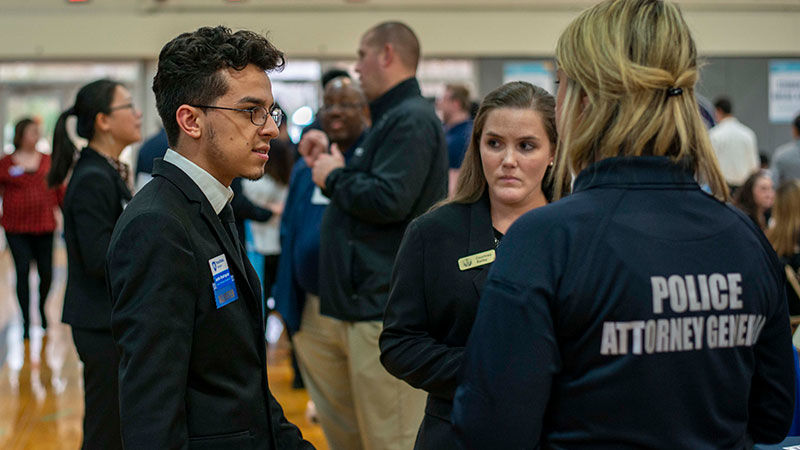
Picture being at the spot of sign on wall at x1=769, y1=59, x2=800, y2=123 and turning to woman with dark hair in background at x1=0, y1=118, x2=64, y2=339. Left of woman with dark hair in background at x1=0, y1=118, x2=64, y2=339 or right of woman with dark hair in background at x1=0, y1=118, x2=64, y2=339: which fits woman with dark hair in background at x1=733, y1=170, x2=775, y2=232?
left

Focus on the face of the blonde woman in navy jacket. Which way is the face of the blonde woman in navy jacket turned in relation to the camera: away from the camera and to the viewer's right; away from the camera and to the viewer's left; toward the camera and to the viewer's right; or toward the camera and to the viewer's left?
away from the camera and to the viewer's left

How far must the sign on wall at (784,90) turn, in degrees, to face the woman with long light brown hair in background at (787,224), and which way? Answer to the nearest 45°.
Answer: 0° — it already faces them

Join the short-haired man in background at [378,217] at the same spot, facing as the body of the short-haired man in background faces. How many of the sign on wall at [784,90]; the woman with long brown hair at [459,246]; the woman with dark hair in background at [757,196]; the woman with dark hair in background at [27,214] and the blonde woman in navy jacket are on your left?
2

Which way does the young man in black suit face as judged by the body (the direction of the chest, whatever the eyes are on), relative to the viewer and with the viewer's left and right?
facing to the right of the viewer

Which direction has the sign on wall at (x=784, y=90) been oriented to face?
toward the camera

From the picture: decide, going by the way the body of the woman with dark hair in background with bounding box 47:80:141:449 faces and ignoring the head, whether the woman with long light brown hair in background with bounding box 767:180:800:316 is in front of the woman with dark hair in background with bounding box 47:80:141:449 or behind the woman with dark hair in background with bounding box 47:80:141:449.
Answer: in front

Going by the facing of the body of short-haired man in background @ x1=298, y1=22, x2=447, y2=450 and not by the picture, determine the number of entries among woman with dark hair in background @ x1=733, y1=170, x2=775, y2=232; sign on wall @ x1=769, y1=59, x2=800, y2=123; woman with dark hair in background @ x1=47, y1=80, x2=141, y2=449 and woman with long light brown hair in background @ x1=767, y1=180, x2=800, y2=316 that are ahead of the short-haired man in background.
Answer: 1

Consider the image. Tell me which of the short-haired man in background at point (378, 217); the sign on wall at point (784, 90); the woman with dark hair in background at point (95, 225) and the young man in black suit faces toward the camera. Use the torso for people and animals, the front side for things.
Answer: the sign on wall

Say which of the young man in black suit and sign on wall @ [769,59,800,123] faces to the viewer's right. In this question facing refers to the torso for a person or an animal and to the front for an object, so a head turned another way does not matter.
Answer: the young man in black suit

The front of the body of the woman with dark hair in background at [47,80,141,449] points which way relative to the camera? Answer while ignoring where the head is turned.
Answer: to the viewer's right

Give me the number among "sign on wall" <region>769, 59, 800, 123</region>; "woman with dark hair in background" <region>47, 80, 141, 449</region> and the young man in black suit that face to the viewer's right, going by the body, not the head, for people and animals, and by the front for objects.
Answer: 2

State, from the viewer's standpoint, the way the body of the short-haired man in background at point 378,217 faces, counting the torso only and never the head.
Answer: to the viewer's left

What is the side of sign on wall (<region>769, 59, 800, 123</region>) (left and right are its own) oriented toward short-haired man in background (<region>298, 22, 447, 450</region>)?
front

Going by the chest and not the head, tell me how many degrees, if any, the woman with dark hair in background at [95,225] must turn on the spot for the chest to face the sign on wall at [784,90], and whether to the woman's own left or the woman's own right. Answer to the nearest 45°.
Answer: approximately 45° to the woman's own left

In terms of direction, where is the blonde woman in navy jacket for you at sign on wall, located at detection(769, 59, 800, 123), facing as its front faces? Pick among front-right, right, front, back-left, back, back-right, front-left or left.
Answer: front

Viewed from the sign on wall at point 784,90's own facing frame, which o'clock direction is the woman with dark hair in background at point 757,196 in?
The woman with dark hair in background is roughly at 12 o'clock from the sign on wall.
